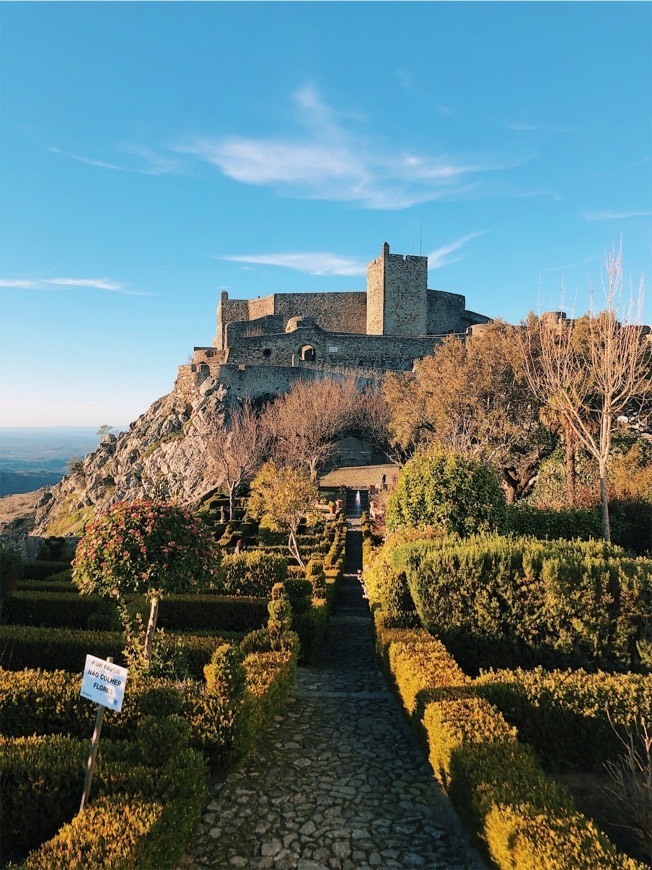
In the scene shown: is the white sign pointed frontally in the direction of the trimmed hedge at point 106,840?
yes

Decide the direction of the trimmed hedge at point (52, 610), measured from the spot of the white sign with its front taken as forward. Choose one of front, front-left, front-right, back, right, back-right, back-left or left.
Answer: back

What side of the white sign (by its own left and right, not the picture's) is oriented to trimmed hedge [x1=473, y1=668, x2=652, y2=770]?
left

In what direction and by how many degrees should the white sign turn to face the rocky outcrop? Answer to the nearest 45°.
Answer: approximately 180°

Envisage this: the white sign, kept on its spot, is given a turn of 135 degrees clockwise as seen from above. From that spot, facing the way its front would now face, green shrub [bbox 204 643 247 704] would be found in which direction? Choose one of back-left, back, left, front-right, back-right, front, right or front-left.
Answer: right

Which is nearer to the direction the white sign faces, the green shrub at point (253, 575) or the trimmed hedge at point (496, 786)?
the trimmed hedge

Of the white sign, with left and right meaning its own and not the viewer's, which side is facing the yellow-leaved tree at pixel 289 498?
back

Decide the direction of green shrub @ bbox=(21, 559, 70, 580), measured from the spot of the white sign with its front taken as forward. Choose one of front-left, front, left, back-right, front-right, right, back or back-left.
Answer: back

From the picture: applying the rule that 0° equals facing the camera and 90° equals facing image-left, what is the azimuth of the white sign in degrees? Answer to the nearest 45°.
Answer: approximately 0°

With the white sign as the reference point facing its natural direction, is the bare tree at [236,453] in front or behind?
behind

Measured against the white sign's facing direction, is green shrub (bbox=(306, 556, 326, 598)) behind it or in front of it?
behind

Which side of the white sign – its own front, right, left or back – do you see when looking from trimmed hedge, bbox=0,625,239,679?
back

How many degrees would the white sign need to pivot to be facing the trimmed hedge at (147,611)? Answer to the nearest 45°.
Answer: approximately 180°

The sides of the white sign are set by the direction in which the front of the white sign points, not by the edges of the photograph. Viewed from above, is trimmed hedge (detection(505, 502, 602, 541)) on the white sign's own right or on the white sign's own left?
on the white sign's own left

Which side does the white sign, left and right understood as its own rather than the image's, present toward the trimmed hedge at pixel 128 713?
back

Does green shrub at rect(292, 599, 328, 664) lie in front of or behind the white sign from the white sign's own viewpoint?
behind
